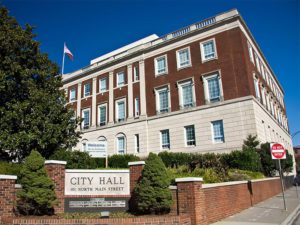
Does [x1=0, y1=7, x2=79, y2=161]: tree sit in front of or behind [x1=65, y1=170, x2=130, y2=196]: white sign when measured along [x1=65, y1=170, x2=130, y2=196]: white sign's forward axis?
behind

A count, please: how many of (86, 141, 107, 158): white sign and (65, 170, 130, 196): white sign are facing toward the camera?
2

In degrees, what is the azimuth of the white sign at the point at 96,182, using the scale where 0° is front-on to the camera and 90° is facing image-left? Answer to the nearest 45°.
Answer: approximately 0°

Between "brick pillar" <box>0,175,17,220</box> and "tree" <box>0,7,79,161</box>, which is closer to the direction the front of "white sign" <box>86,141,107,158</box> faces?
the brick pillar

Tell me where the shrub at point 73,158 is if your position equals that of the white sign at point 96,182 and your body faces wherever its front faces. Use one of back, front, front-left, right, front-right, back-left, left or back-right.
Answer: back

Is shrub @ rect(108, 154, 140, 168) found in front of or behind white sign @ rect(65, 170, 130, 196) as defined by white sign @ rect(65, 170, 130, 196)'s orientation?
behind

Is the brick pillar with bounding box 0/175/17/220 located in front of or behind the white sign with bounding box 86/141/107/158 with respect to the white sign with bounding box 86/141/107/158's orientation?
in front

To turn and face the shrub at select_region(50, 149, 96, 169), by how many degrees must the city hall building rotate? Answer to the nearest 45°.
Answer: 0° — it already faces it

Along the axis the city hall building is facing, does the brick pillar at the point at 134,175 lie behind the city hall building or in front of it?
in front
